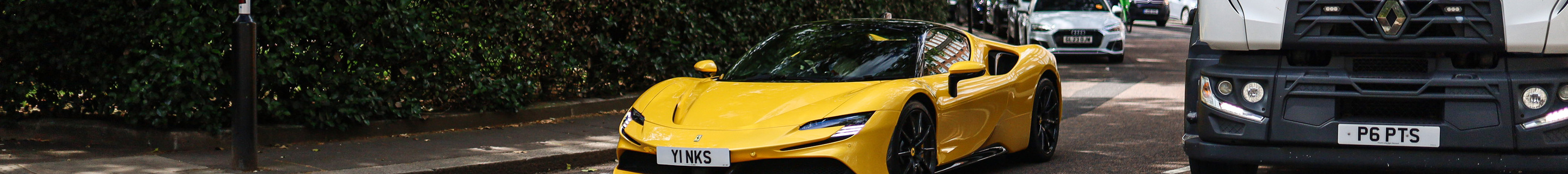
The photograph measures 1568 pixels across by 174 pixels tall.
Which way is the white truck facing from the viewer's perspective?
toward the camera

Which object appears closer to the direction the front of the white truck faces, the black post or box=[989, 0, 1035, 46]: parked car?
the black post

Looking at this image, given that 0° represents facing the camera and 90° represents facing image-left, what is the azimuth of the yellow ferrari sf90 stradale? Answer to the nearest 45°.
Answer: approximately 45°

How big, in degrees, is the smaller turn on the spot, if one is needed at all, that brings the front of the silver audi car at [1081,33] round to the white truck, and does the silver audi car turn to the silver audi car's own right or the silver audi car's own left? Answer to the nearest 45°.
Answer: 0° — it already faces it

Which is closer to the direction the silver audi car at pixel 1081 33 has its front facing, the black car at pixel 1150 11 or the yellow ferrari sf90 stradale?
the yellow ferrari sf90 stradale

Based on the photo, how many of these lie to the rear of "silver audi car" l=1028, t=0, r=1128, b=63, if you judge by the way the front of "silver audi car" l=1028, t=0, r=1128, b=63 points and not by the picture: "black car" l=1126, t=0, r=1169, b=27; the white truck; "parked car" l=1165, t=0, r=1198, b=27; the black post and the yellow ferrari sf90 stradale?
2

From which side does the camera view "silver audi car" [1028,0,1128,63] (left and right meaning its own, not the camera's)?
front

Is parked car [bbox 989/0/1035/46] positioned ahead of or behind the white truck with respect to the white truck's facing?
behind

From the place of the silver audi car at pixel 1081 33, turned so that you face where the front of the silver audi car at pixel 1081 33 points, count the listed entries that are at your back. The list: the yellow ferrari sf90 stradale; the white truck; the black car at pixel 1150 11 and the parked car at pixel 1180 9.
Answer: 2

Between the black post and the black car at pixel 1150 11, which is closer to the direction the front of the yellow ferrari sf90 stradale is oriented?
the black post

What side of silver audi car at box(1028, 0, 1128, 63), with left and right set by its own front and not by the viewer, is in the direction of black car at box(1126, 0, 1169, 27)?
back

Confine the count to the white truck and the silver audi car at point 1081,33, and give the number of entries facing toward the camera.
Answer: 2

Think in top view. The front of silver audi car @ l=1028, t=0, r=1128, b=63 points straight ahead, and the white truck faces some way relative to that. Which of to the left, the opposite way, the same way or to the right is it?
the same way
